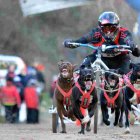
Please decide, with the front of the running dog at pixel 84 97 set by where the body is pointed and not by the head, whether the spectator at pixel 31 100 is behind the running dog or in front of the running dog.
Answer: behind

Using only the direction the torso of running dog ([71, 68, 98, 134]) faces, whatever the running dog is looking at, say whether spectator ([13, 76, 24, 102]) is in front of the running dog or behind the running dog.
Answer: behind

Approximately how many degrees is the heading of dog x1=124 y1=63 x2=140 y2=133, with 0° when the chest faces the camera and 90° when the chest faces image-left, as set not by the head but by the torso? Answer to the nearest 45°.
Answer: approximately 0°

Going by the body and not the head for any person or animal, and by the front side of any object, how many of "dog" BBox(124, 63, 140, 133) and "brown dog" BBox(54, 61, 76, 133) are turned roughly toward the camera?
2

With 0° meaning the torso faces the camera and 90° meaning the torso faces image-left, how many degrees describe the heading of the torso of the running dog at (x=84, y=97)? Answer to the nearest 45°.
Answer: approximately 0°

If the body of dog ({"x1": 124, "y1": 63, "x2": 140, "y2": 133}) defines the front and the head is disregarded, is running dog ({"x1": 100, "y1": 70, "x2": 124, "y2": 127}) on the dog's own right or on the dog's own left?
on the dog's own right

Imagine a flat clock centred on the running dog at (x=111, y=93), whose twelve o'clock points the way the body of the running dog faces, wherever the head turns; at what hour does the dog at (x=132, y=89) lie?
The dog is roughly at 9 o'clock from the running dog.
